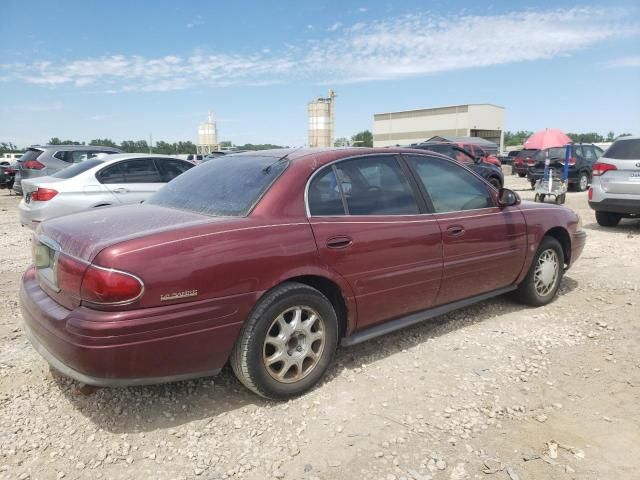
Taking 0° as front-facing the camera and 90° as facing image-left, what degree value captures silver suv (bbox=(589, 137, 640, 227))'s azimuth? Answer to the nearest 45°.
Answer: approximately 180°

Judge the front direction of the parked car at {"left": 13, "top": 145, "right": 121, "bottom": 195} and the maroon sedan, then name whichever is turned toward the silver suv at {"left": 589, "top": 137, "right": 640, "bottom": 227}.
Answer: the maroon sedan

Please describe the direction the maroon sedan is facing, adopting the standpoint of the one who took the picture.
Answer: facing away from the viewer and to the right of the viewer

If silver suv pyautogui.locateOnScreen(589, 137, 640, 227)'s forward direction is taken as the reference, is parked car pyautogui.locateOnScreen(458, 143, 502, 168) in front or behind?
in front

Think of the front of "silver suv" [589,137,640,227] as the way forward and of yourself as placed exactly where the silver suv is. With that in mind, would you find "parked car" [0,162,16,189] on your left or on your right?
on your left

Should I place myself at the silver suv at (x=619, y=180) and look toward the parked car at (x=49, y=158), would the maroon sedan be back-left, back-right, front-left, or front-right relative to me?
front-left

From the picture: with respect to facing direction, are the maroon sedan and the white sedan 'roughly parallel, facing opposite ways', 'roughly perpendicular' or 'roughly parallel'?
roughly parallel

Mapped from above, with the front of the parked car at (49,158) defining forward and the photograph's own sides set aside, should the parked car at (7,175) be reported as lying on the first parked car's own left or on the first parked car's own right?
on the first parked car's own left

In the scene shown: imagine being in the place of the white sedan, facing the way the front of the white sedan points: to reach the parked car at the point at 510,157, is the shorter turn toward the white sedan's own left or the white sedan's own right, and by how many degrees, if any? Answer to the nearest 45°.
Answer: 0° — it already faces it

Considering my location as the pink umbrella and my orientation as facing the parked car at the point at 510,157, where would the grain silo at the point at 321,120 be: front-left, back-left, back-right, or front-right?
front-left

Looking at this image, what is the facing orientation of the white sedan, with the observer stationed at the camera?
facing away from the viewer and to the right of the viewer

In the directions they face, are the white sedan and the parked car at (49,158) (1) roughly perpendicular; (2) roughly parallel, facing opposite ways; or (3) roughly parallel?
roughly parallel

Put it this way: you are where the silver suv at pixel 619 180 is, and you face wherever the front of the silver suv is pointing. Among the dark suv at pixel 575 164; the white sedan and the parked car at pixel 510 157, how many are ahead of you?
2

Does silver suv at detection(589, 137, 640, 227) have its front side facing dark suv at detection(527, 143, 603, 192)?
yes

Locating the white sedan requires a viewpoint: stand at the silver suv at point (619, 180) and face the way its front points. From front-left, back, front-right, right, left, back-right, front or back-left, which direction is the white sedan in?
back-left

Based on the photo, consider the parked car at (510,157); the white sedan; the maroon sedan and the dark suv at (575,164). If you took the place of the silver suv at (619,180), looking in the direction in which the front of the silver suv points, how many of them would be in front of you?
2
